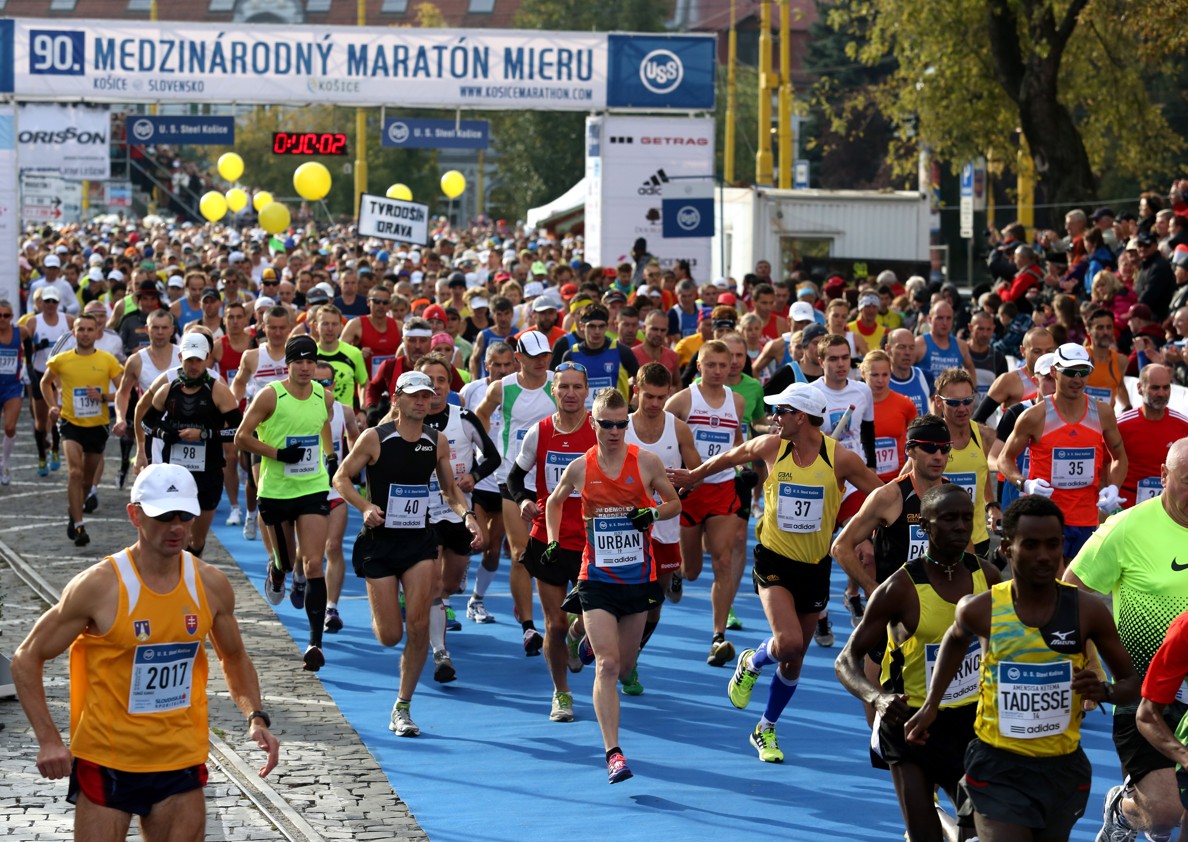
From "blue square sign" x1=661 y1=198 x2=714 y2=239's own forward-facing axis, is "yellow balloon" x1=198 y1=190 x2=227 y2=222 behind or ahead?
behind

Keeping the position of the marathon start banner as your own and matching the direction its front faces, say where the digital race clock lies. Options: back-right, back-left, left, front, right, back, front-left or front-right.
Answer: back

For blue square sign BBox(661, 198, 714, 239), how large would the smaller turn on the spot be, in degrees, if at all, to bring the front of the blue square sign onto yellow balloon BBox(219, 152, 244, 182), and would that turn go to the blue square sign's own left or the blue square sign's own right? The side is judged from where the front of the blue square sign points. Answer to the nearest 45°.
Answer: approximately 135° to the blue square sign's own right

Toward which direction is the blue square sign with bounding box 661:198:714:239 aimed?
toward the camera

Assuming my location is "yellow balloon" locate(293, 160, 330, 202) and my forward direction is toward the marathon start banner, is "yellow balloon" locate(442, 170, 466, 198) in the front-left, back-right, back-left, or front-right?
back-left

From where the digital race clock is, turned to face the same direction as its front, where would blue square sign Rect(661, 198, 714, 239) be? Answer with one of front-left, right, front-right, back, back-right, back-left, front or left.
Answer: front-left

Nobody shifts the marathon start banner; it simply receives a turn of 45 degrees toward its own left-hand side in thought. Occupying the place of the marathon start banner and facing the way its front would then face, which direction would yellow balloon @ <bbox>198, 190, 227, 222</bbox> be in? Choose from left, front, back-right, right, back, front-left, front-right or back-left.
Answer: back-left

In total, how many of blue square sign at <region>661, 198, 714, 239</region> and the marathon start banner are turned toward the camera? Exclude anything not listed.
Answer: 2

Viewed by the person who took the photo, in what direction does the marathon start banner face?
facing the viewer

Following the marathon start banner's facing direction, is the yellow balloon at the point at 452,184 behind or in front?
behind

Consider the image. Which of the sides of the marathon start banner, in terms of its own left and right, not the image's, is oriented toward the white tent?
back
